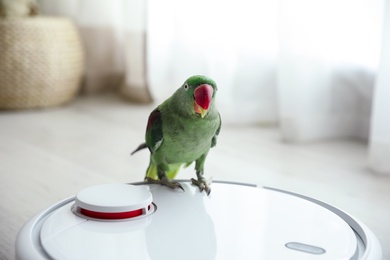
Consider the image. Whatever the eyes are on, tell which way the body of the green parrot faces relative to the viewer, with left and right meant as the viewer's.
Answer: facing the viewer and to the right of the viewer

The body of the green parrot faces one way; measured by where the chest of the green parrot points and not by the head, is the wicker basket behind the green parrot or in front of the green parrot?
behind
